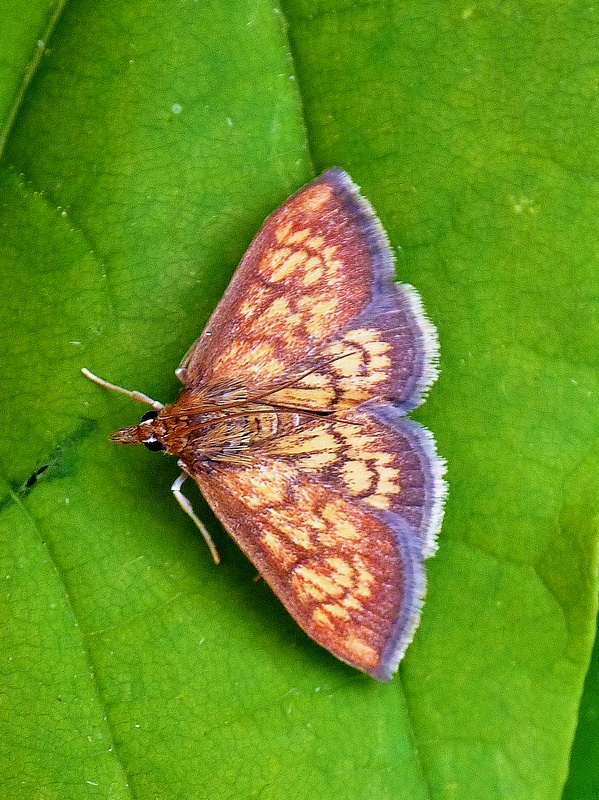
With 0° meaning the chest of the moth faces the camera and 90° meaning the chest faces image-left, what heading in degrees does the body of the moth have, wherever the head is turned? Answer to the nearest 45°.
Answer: approximately 90°
